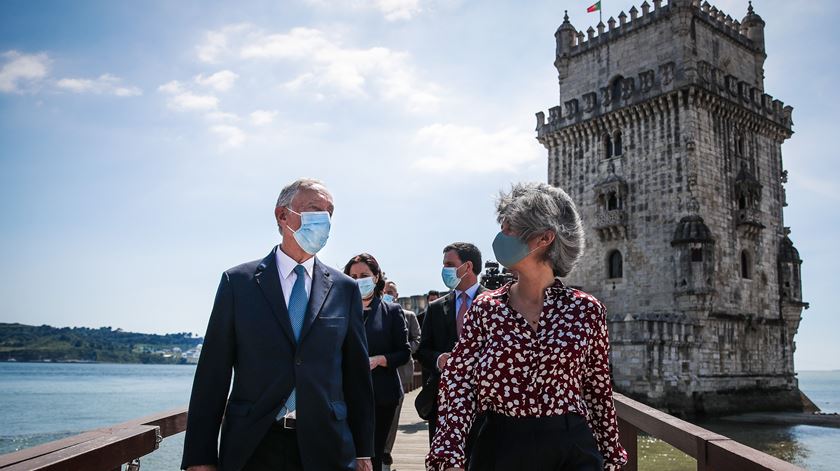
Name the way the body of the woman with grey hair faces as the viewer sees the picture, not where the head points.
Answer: toward the camera

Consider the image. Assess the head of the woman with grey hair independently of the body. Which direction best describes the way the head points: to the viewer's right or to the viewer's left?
to the viewer's left

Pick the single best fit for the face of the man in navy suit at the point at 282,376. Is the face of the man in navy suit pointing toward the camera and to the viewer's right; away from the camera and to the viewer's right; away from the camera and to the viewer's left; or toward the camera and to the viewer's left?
toward the camera and to the viewer's right

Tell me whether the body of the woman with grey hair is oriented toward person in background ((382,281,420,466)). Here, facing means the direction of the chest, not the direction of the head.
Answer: no

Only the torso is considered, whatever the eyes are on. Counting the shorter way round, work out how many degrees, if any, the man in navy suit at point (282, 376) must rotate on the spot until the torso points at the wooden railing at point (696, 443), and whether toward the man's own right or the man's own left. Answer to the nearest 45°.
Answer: approximately 90° to the man's own left

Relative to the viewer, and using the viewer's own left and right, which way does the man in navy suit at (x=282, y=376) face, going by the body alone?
facing the viewer

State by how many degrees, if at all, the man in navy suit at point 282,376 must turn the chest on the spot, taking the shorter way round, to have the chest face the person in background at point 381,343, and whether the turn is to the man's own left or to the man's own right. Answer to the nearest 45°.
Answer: approximately 180°

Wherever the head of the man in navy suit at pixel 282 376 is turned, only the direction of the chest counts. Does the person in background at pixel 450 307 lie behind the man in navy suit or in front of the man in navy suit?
behind

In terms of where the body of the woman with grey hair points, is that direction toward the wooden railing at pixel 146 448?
no

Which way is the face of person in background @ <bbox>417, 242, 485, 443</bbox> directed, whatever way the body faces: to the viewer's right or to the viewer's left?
to the viewer's left

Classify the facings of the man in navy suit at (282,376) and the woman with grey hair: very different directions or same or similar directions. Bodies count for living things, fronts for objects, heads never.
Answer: same or similar directions

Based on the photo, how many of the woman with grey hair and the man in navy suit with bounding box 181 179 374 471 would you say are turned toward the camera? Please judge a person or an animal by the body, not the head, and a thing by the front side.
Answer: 2

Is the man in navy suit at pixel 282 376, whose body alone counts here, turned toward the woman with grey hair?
no
